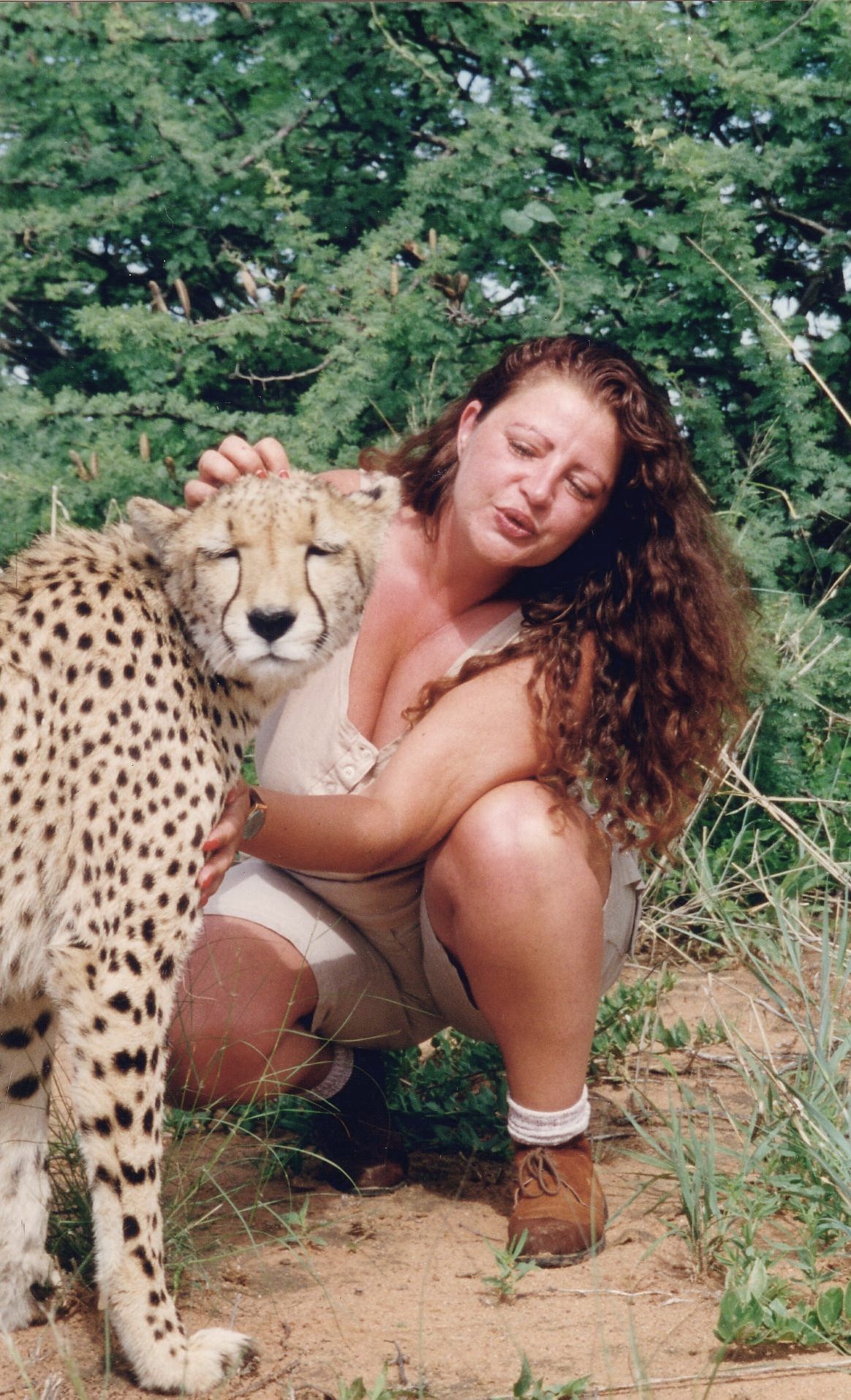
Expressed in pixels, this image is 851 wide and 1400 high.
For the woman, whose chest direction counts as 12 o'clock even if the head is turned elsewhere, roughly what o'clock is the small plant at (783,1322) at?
The small plant is roughly at 10 o'clock from the woman.

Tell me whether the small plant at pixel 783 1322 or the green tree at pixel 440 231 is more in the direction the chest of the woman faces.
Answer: the small plant

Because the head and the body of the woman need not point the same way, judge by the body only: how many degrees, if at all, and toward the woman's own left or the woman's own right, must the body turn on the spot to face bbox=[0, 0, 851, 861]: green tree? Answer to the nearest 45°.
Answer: approximately 135° to the woman's own right

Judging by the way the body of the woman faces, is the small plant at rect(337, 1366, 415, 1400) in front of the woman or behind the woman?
in front

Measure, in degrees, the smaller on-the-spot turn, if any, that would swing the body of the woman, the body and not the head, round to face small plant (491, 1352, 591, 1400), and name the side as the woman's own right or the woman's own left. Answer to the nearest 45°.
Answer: approximately 45° to the woman's own left

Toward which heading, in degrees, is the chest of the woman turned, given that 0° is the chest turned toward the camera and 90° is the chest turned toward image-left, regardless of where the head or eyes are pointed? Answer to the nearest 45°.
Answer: approximately 45°
